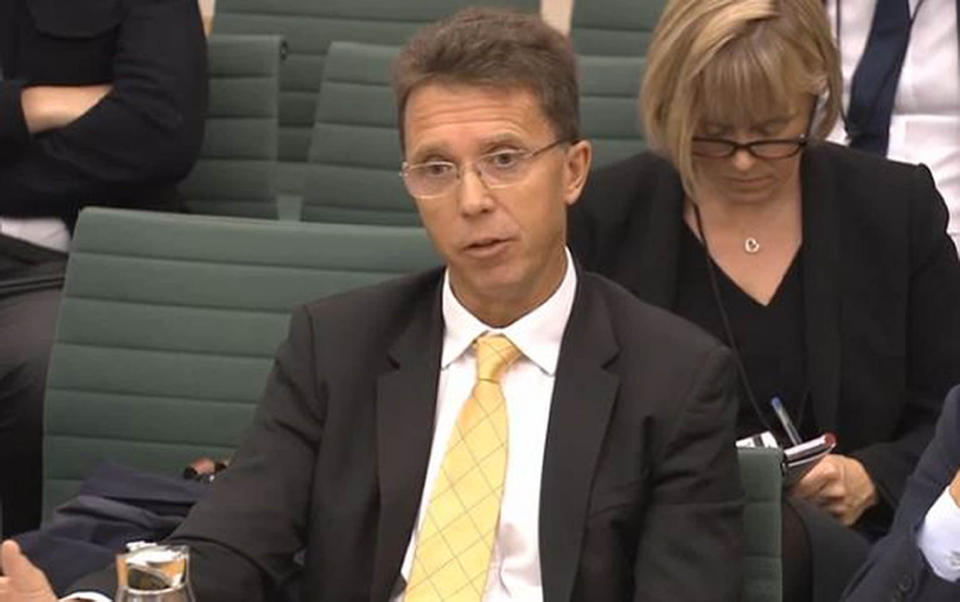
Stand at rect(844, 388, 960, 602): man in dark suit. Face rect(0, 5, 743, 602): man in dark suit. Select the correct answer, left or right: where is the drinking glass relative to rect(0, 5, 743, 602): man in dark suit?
left

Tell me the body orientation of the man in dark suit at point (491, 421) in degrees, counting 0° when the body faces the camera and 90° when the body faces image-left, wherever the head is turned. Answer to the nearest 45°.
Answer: approximately 0°
